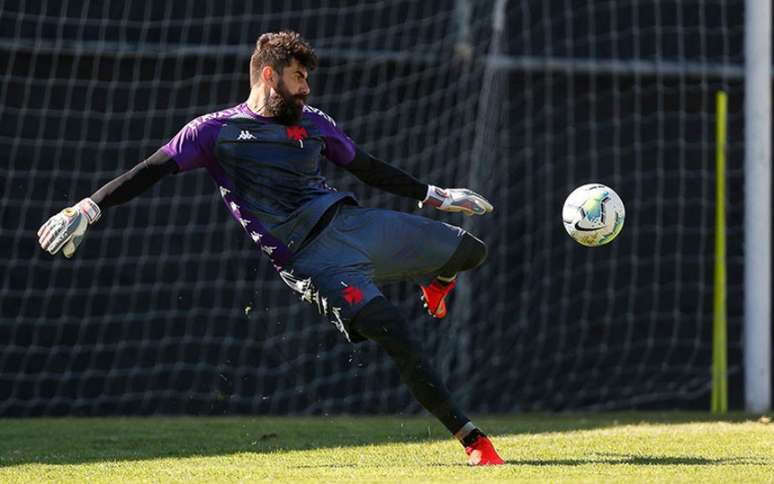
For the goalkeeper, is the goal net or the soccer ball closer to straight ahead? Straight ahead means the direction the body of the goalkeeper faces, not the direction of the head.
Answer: the soccer ball

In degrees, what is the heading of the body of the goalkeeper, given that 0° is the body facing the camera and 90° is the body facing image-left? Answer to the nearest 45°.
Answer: approximately 315°

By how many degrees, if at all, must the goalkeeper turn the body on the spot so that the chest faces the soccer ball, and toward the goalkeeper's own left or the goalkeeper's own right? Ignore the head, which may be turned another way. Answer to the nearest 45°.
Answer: approximately 45° to the goalkeeper's own left
